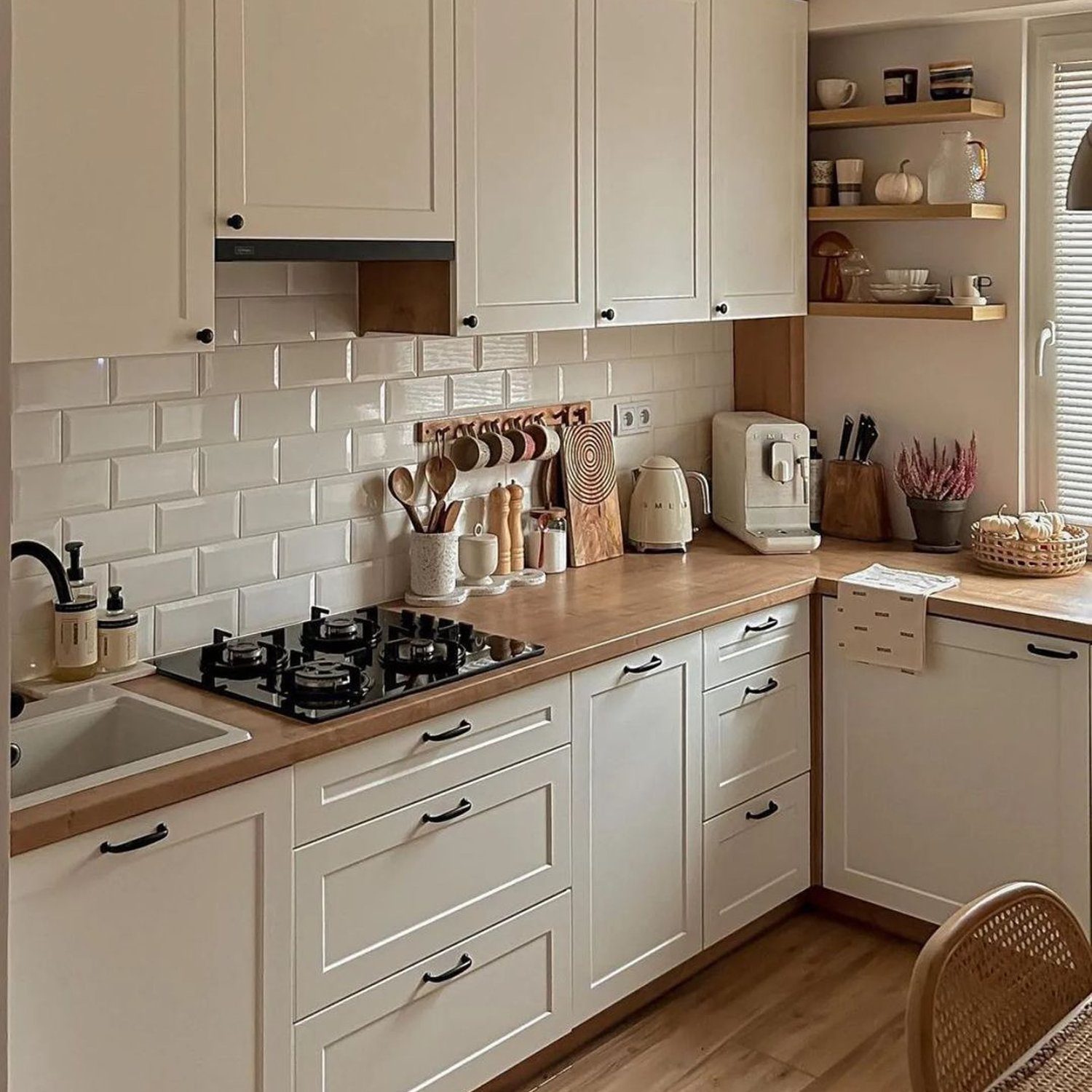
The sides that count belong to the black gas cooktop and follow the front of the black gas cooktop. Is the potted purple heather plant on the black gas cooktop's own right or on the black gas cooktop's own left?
on the black gas cooktop's own left

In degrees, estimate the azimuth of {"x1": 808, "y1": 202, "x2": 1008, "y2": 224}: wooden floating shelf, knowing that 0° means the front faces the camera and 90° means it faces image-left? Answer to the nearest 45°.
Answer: approximately 45°

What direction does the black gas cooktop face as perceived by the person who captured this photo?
facing the viewer and to the right of the viewer

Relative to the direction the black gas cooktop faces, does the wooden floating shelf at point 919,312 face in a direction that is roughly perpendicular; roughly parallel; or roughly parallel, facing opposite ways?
roughly perpendicular
